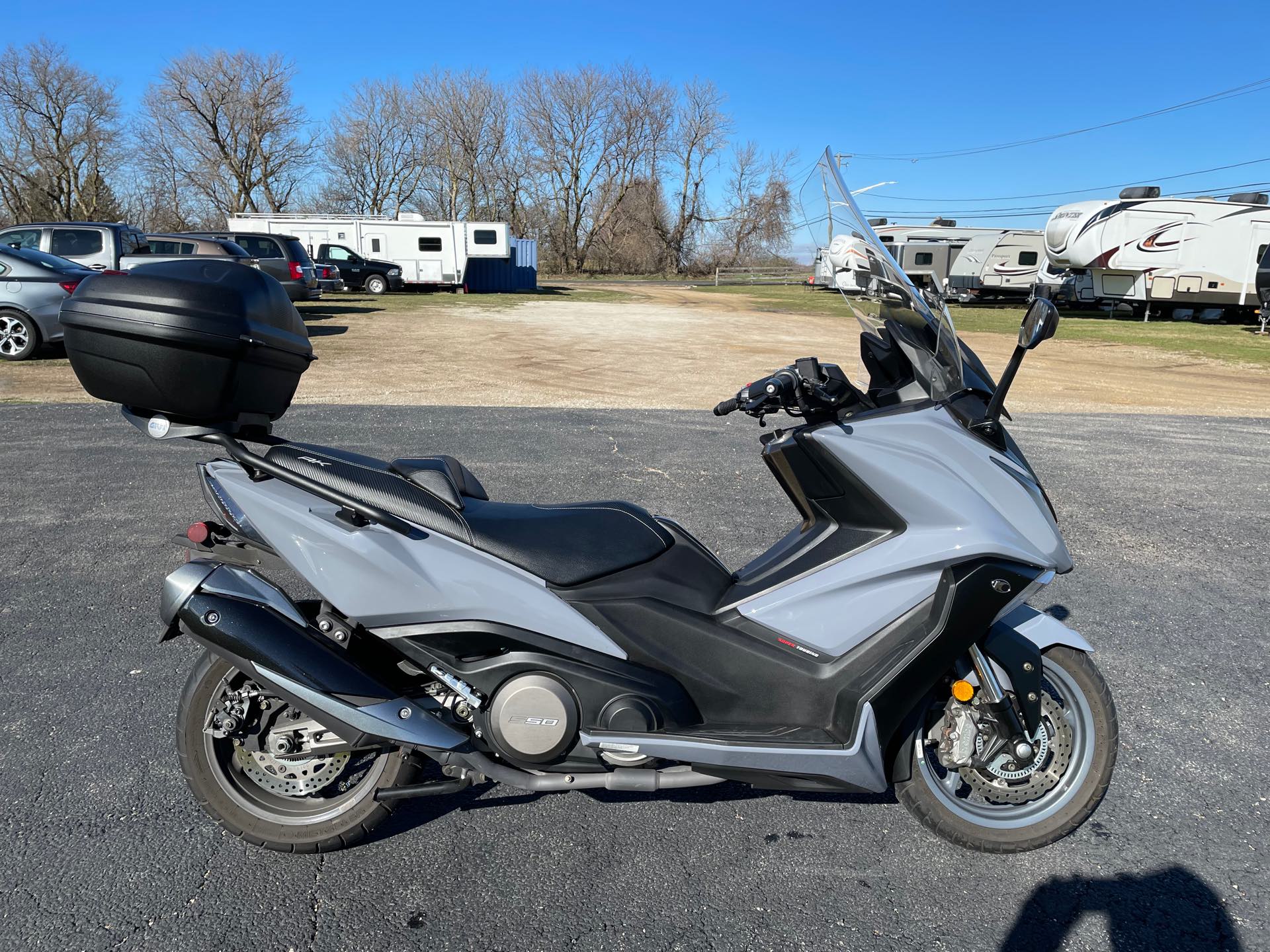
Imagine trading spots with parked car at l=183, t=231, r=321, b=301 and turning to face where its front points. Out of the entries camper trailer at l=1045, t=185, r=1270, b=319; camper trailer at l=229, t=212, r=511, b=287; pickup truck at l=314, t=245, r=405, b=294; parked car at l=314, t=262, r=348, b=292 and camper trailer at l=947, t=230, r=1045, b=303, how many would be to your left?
0

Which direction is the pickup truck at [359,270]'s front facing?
to the viewer's right

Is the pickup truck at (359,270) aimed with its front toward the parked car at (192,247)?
no

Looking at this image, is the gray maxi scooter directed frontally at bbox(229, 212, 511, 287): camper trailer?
no

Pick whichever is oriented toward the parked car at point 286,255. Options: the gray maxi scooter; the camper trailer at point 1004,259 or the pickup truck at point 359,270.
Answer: the camper trailer

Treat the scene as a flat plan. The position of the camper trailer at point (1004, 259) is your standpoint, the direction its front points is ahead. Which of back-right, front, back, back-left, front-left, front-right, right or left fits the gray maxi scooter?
front-left

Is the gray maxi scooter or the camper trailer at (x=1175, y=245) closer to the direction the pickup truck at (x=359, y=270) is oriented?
the camper trailer

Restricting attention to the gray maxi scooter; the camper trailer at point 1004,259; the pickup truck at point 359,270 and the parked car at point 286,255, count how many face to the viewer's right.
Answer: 2

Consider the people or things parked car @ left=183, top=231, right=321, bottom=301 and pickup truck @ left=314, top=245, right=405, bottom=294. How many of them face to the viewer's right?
1

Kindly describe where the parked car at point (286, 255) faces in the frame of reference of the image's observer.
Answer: facing away from the viewer and to the left of the viewer

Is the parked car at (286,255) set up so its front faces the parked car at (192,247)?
no

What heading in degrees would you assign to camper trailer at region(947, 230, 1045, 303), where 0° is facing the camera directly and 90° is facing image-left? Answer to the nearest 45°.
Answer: approximately 45°

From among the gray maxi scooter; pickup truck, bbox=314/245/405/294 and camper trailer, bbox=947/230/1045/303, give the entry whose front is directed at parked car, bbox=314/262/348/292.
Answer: the camper trailer

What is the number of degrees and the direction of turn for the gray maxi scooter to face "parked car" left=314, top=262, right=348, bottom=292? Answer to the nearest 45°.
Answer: approximately 90° to its left

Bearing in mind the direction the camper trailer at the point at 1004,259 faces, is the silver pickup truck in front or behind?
in front

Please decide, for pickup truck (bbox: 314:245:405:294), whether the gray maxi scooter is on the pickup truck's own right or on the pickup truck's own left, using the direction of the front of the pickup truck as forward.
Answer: on the pickup truck's own right

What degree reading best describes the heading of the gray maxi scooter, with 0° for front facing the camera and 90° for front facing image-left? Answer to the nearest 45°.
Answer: approximately 270°
